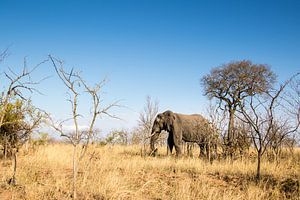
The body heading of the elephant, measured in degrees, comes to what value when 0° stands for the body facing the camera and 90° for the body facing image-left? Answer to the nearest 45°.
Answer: approximately 90°
